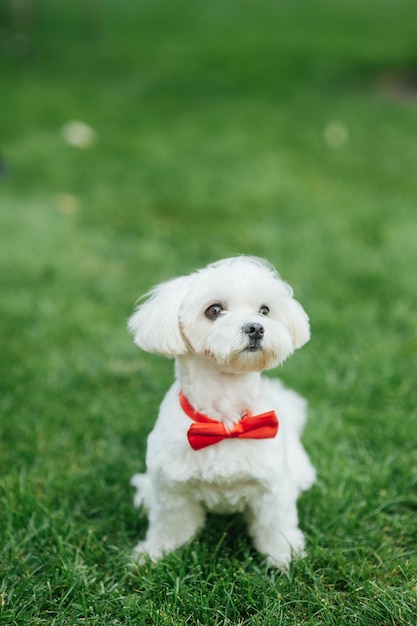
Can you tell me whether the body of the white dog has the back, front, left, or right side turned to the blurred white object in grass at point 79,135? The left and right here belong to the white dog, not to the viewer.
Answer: back

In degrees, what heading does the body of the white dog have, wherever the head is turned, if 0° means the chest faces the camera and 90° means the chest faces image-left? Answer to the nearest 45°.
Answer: approximately 0°

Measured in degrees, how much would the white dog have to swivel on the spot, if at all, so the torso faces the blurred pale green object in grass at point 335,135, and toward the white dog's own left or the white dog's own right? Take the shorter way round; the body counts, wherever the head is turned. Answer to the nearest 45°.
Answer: approximately 180°
